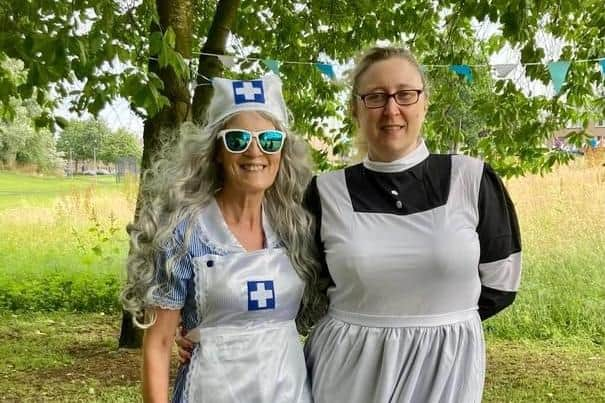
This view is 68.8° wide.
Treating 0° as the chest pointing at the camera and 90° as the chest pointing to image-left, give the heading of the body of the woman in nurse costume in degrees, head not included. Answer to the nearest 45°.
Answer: approximately 315°

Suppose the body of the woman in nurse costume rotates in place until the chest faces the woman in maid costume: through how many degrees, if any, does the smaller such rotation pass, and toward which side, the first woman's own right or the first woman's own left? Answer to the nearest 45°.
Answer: approximately 45° to the first woman's own left

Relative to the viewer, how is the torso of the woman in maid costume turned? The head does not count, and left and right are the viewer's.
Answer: facing the viewer

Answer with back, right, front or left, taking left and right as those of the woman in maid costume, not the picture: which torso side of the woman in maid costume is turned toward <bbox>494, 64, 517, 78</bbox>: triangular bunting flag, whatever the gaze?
back

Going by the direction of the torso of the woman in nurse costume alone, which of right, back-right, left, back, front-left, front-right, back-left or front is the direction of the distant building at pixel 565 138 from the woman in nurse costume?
left

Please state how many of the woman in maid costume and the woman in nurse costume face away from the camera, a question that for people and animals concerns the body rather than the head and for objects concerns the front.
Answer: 0

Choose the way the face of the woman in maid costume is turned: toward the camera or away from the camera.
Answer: toward the camera

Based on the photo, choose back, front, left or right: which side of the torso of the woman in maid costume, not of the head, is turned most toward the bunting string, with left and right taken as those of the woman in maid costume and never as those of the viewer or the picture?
back

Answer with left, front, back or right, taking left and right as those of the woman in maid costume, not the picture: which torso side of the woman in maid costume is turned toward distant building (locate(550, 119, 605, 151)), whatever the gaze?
back
